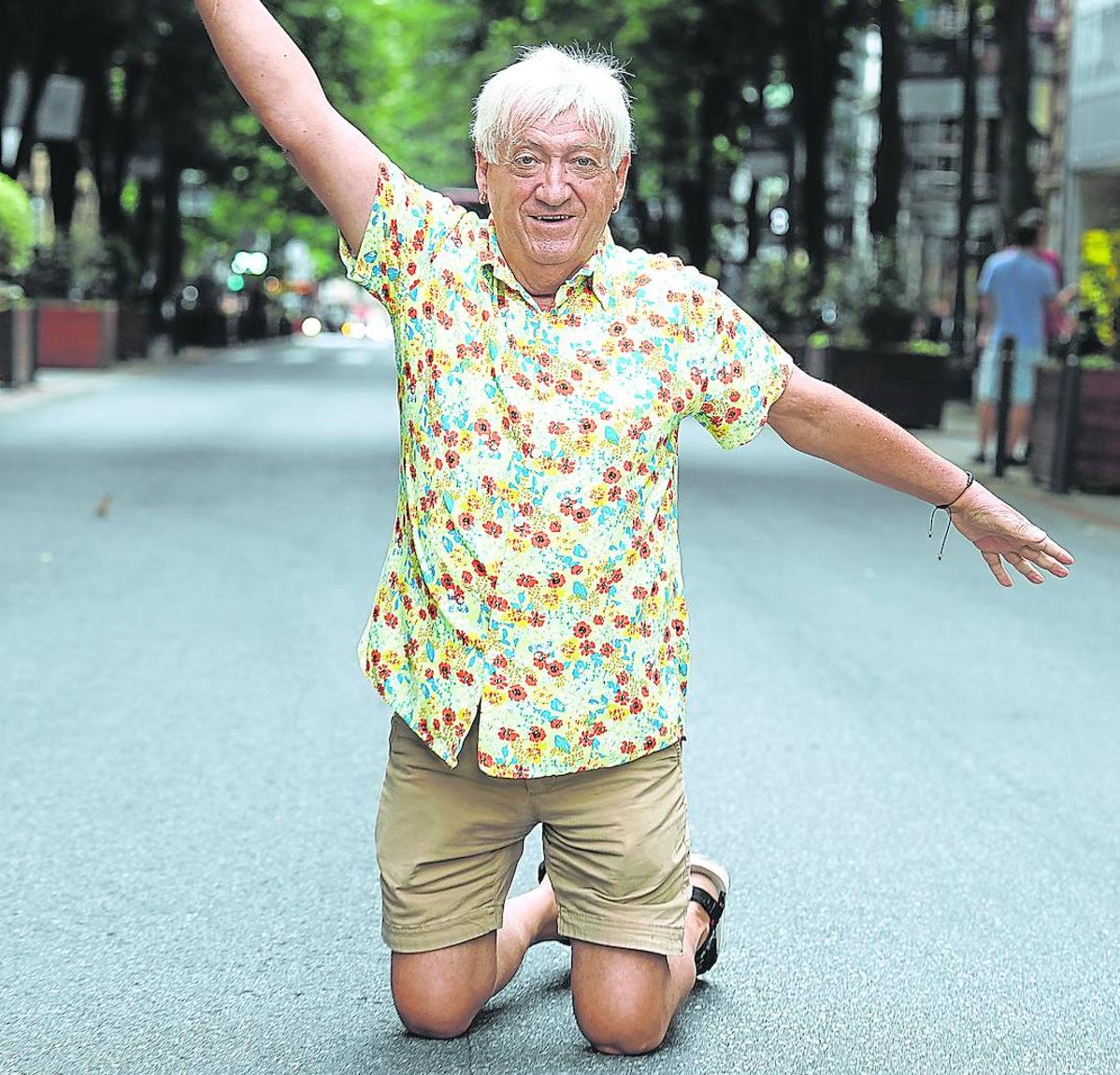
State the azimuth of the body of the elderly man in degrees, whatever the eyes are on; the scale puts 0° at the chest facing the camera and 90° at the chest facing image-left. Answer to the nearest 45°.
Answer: approximately 0°

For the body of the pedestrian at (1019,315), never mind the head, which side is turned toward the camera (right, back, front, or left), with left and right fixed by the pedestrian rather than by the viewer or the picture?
back

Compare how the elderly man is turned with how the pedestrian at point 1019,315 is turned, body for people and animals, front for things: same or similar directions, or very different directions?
very different directions

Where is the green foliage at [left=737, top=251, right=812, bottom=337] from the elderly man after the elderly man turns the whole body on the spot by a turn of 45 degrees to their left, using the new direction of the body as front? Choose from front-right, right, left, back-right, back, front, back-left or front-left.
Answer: back-left

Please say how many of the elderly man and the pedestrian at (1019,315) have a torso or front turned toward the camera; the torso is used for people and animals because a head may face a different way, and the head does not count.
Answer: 1

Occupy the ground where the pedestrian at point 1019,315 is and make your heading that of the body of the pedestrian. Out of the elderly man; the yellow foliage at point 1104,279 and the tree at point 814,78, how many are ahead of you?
1

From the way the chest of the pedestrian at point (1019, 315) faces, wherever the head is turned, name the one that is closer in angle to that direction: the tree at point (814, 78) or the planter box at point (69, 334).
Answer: the tree

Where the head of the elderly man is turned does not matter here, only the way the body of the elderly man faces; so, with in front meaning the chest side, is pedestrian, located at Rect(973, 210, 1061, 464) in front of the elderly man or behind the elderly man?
behind

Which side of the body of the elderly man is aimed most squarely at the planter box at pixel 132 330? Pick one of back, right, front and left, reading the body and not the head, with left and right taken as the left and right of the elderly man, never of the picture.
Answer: back

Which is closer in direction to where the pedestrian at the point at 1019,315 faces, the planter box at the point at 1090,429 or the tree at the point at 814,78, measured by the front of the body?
the tree
